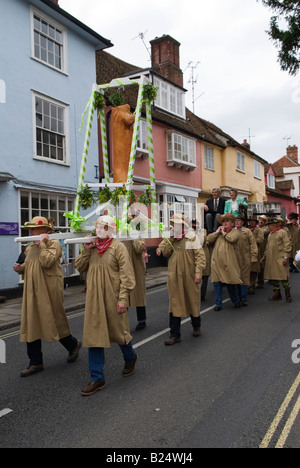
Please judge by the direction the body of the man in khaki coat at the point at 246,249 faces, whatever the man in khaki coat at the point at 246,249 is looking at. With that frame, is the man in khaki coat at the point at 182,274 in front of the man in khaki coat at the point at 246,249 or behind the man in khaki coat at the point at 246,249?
in front

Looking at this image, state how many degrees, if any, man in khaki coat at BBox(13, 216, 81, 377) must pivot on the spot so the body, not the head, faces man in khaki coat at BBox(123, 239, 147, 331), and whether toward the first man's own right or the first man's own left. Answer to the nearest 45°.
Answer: approximately 180°

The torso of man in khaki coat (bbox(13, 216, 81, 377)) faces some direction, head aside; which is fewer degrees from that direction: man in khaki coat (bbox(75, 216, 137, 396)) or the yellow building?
the man in khaki coat

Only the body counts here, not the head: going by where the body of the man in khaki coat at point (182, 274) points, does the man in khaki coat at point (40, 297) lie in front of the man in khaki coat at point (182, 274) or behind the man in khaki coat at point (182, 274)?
in front

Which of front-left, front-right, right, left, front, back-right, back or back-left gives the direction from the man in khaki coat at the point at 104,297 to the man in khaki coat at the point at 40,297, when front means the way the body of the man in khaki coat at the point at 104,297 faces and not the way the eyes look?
right

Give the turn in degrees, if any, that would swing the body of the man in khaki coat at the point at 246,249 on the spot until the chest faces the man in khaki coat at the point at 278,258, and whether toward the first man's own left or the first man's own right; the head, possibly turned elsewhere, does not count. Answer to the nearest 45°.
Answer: approximately 135° to the first man's own left
